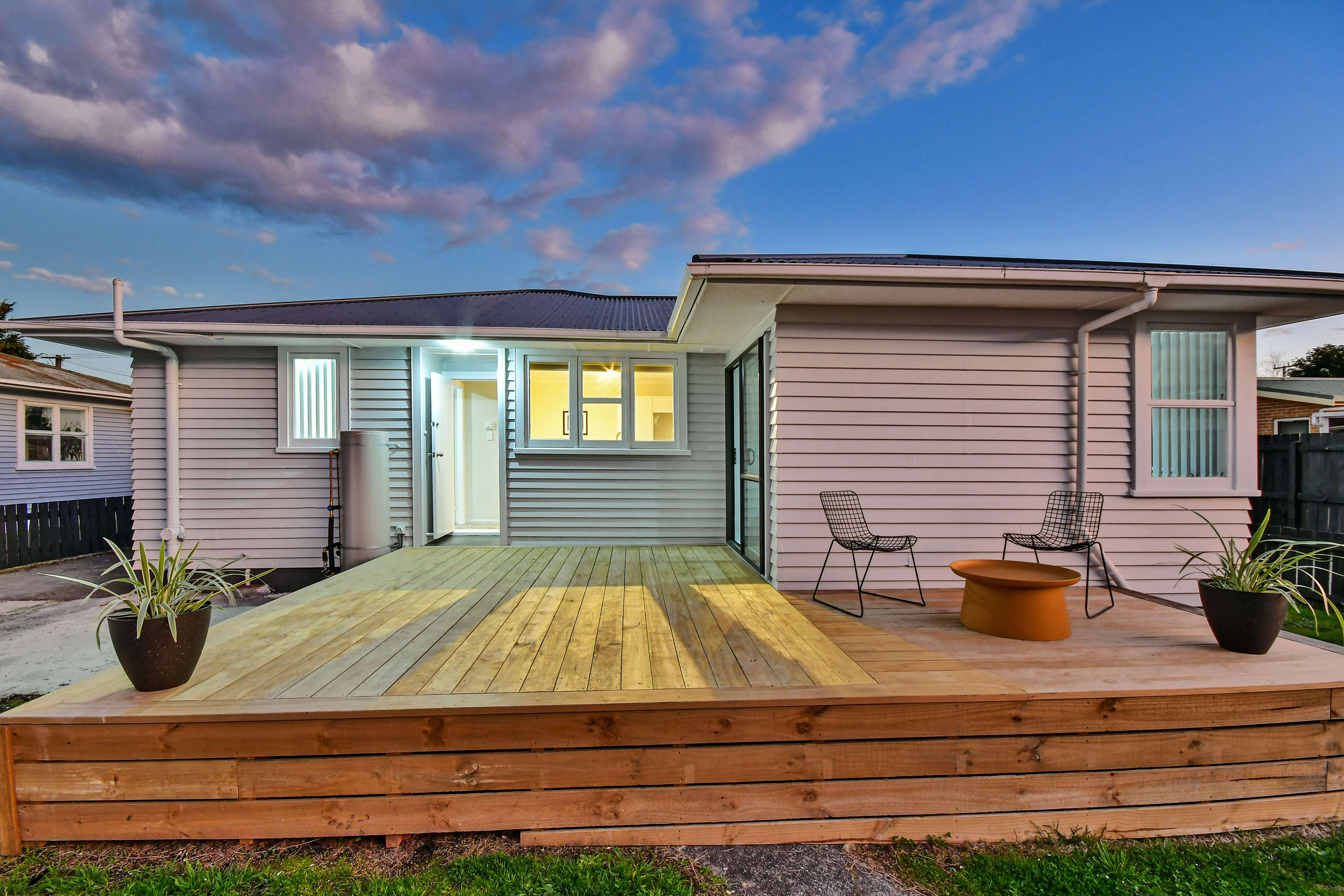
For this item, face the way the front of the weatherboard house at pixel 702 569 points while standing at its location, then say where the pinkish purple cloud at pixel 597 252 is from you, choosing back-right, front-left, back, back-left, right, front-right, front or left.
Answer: back

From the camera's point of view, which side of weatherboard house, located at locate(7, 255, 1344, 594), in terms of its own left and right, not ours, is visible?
front

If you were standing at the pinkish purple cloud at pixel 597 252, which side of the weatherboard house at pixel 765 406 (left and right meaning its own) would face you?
back

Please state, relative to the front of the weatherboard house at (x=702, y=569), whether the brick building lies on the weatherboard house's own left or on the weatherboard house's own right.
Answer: on the weatherboard house's own left

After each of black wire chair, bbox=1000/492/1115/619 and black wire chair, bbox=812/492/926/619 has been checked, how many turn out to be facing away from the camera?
0

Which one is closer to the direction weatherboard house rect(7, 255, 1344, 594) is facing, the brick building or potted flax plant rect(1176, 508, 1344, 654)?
the potted flax plant

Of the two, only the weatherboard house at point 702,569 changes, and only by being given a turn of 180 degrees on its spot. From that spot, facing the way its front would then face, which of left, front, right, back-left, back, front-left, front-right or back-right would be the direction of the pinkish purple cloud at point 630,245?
front

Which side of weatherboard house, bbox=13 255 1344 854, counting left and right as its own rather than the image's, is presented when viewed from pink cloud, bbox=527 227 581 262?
back

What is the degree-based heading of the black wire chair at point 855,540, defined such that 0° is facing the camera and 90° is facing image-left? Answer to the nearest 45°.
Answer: approximately 315°
